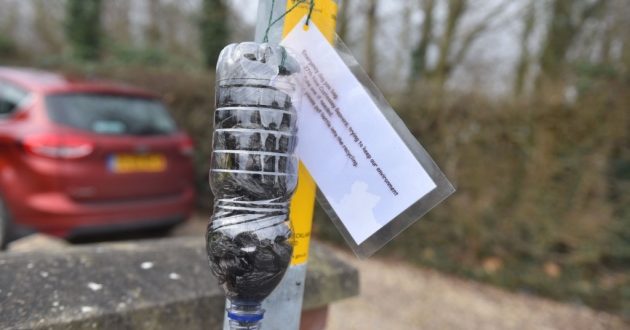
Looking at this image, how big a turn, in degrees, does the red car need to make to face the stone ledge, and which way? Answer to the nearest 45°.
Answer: approximately 135° to its left

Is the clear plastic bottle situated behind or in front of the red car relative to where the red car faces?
behind

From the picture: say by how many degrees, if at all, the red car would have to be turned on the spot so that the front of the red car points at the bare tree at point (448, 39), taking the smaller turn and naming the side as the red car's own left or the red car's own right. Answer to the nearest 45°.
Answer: approximately 90° to the red car's own right

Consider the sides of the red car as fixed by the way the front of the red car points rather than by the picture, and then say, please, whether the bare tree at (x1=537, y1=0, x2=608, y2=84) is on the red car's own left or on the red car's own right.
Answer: on the red car's own right

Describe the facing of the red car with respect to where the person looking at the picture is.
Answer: facing away from the viewer and to the left of the viewer
